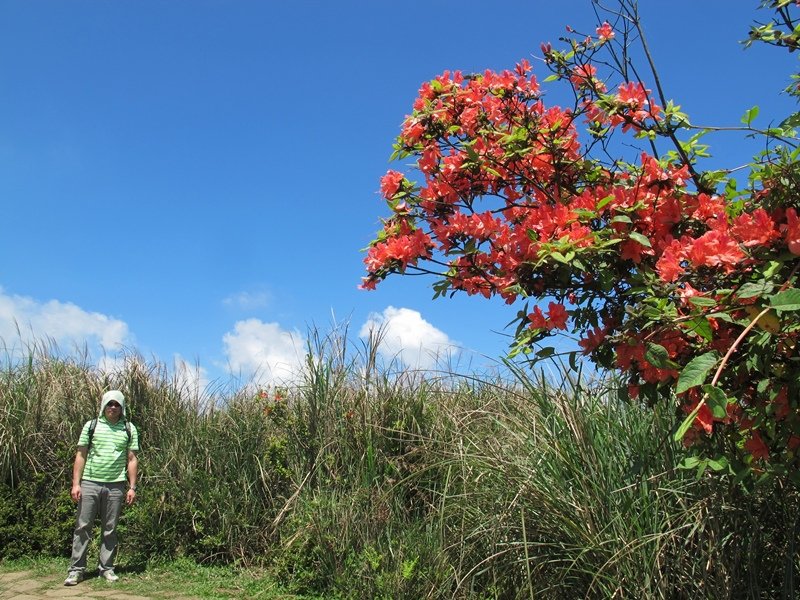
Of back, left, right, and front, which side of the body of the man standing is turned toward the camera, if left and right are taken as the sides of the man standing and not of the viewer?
front

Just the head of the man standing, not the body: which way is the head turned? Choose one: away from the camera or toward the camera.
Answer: toward the camera
